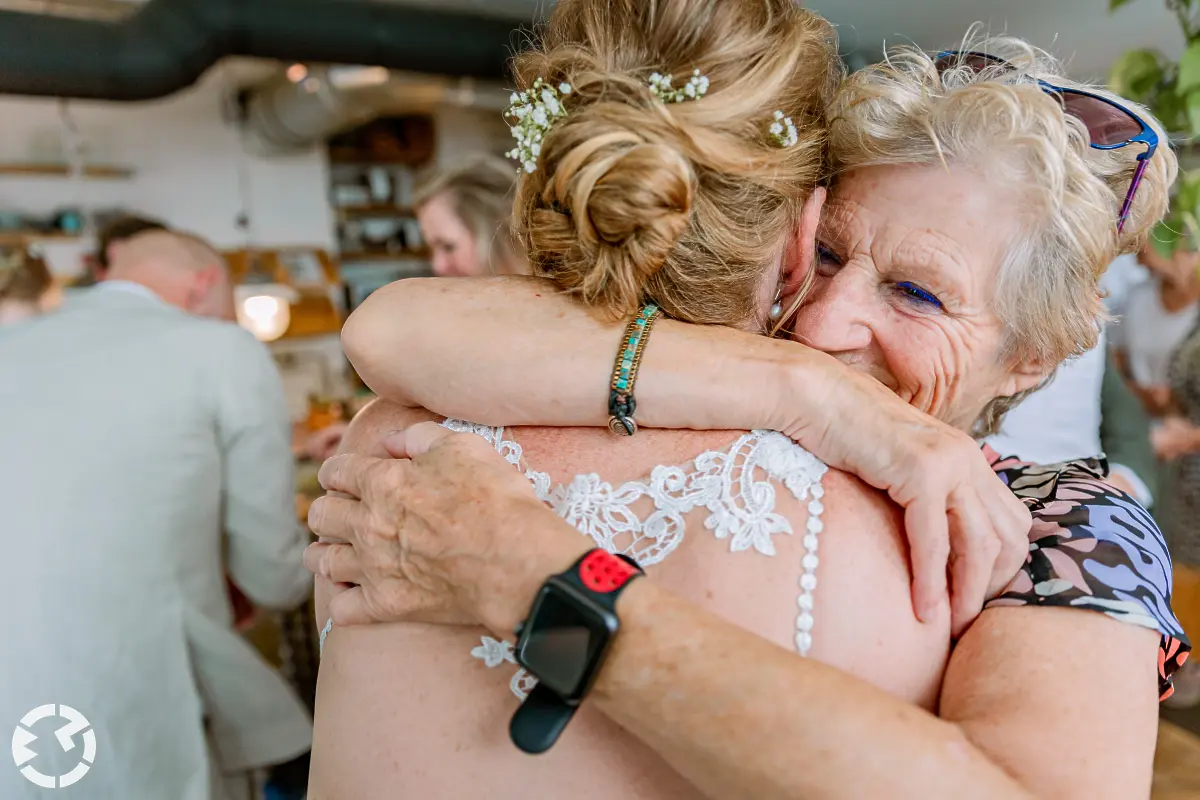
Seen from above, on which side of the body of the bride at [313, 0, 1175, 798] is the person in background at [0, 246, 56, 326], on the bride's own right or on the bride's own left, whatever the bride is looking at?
on the bride's own left

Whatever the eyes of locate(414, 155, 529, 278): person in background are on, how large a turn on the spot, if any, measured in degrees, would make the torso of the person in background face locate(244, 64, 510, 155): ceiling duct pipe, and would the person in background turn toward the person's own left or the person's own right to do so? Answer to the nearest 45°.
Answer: approximately 135° to the person's own right

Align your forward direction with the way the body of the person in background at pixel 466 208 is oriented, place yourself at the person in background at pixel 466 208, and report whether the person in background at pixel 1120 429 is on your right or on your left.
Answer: on your left

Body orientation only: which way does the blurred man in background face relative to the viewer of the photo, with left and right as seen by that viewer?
facing away from the viewer and to the right of the viewer

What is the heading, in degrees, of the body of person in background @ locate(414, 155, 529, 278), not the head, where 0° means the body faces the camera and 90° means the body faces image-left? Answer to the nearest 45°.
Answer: approximately 45°

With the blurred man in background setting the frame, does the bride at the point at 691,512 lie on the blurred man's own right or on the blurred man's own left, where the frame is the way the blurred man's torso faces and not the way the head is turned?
on the blurred man's own right

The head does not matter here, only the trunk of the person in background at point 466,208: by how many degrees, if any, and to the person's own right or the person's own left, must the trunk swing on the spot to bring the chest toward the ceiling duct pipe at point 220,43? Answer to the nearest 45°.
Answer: approximately 90° to the person's own right

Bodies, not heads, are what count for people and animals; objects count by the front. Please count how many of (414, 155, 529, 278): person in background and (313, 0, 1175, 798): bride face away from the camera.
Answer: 1

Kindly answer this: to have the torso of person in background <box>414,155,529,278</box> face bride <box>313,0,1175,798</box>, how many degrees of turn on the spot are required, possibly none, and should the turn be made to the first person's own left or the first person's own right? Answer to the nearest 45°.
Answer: approximately 45° to the first person's own left

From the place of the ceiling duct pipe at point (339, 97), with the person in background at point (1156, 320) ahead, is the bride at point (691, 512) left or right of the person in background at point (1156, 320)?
right

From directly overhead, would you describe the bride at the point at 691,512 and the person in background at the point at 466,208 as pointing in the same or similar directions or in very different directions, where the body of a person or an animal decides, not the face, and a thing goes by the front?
very different directions

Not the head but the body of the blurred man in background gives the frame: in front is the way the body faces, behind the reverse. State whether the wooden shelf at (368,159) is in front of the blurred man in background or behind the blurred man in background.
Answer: in front

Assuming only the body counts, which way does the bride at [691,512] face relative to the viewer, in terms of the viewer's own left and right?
facing away from the viewer

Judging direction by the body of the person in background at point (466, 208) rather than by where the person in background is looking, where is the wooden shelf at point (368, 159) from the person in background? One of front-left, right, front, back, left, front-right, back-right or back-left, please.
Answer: back-right

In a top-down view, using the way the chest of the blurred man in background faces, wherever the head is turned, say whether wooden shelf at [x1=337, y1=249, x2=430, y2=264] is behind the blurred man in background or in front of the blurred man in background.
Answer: in front

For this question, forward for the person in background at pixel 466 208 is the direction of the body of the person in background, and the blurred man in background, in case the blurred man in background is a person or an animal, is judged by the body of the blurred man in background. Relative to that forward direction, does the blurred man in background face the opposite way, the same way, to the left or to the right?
the opposite way
